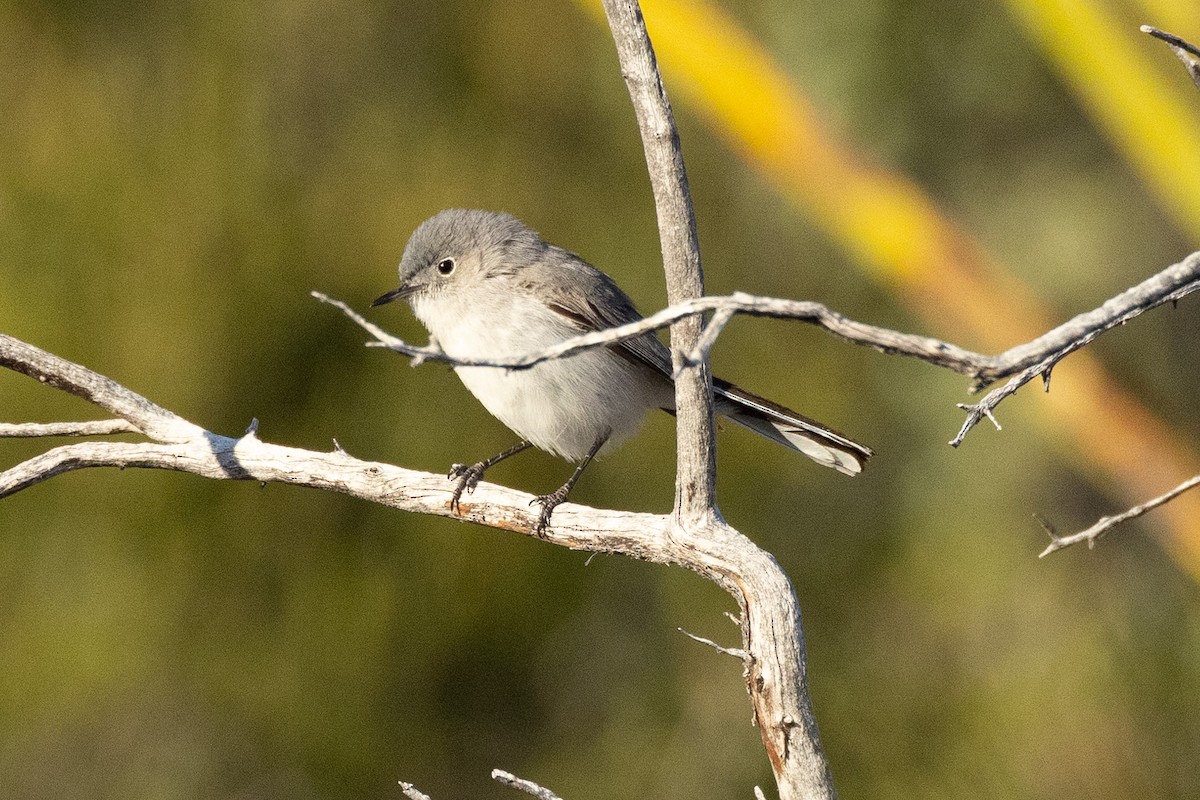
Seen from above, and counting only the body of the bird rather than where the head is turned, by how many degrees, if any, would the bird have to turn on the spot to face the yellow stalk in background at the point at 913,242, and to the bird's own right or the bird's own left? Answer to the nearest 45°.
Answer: approximately 135° to the bird's own right

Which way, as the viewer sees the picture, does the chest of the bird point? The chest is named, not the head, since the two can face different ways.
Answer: to the viewer's left

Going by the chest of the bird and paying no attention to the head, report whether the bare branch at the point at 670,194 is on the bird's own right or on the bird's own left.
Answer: on the bird's own left

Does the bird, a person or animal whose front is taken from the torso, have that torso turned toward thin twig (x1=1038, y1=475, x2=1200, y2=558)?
no
